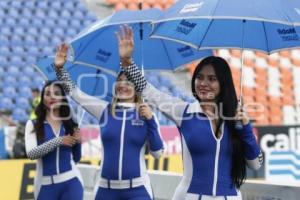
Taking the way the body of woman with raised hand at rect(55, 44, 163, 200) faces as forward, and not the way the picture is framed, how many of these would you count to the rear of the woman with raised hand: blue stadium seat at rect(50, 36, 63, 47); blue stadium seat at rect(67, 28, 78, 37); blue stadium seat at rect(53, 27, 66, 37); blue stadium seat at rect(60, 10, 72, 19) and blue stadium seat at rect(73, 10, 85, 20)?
5

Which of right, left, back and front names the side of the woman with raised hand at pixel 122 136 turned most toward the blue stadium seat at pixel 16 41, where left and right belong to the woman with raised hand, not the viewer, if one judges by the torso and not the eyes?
back

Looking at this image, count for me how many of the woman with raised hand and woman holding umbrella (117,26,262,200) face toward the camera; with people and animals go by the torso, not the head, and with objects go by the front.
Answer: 2

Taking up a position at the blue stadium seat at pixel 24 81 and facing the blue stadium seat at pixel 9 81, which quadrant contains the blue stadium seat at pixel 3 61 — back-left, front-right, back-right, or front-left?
front-right

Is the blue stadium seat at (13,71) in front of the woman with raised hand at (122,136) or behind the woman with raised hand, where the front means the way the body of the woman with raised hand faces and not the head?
behind

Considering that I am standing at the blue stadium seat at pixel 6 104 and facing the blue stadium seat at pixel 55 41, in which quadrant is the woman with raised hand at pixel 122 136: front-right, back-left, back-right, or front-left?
back-right

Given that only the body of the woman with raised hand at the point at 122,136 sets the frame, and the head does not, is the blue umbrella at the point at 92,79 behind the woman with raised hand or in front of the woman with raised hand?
behind

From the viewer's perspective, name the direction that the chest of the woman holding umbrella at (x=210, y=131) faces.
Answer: toward the camera

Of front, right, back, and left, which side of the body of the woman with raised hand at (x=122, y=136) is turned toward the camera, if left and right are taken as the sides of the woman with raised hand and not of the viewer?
front
